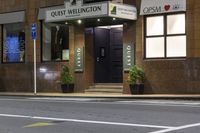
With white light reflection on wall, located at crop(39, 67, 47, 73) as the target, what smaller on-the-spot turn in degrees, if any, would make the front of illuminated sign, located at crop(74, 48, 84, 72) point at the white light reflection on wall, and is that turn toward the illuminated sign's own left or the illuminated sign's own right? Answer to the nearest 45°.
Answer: approximately 135° to the illuminated sign's own right

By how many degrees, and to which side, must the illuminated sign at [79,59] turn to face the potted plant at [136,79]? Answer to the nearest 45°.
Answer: approximately 45° to its left

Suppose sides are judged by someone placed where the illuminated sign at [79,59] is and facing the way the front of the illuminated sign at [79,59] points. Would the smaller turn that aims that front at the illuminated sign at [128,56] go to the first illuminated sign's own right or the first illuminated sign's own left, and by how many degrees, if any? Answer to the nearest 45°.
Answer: approximately 45° to the first illuminated sign's own left

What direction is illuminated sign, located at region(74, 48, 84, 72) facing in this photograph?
toward the camera
